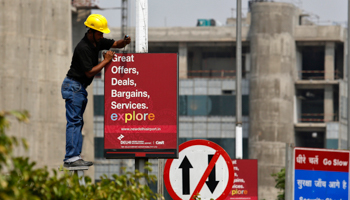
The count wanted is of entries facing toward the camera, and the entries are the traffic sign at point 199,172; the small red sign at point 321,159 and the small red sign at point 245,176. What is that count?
3

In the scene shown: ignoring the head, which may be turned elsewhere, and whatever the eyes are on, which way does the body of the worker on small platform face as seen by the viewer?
to the viewer's right

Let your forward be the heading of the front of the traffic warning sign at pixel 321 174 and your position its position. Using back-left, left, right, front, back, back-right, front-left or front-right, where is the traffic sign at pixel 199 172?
front-right

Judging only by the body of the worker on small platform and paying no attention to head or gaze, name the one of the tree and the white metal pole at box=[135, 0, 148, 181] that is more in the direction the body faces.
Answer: the white metal pole

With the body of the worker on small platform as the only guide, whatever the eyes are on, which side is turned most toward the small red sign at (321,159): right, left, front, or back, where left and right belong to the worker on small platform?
front

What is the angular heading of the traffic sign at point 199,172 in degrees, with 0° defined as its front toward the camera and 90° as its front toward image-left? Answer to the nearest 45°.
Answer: approximately 0°

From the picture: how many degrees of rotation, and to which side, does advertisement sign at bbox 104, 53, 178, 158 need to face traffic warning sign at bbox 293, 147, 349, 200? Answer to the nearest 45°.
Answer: approximately 135° to its left
